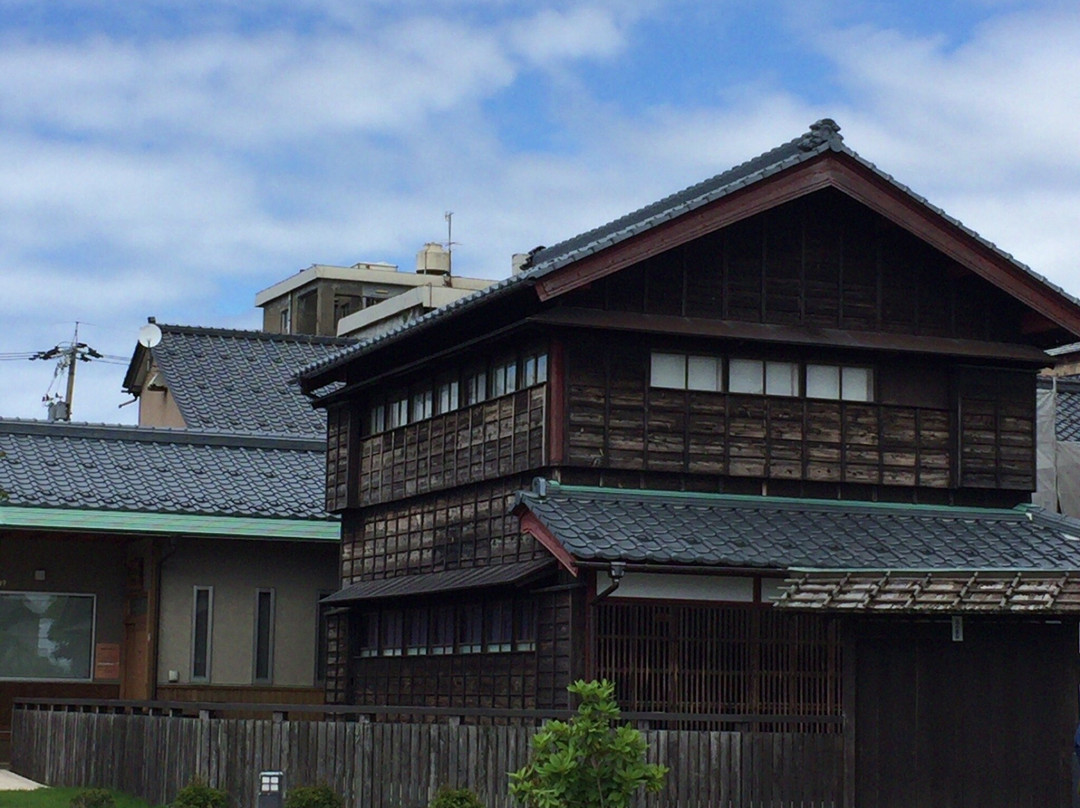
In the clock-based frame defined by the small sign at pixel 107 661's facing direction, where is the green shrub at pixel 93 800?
The green shrub is roughly at 12 o'clock from the small sign.

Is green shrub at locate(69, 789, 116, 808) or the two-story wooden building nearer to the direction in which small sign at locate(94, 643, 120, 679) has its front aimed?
the green shrub

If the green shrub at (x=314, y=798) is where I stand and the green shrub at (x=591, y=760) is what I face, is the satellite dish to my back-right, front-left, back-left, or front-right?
back-left

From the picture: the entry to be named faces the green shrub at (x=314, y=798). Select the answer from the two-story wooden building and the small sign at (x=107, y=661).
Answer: the small sign

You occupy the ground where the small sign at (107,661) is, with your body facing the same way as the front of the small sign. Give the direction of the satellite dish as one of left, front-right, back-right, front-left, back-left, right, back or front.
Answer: back

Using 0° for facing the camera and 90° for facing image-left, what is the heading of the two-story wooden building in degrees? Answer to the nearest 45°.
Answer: approximately 315°

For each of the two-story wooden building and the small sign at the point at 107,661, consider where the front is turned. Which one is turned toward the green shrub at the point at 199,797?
the small sign

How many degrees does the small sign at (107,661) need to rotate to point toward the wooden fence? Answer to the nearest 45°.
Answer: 0° — it already faces it

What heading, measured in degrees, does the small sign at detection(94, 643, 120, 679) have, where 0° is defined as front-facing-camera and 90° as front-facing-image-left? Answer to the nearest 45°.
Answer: approximately 0°

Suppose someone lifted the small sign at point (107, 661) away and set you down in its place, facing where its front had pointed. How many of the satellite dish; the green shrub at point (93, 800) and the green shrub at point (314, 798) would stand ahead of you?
2
